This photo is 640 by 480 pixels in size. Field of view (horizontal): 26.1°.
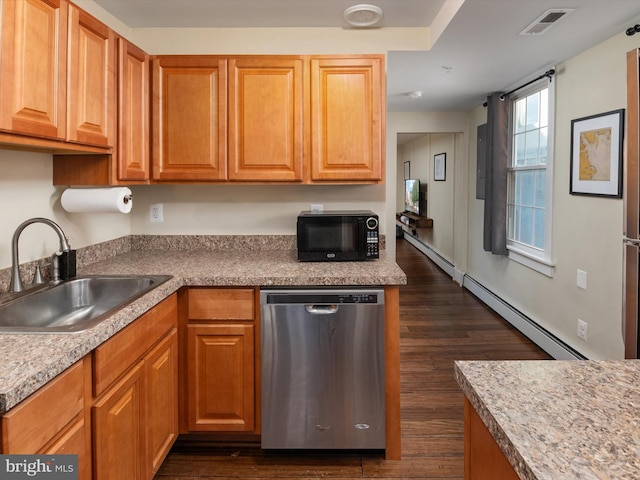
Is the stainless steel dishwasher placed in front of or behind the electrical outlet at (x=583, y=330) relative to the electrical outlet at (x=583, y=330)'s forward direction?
in front

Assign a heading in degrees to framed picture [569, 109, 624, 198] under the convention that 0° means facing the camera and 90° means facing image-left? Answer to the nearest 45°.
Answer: approximately 45°

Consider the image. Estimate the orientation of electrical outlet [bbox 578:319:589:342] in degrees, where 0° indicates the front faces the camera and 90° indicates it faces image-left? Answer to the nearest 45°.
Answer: approximately 45°

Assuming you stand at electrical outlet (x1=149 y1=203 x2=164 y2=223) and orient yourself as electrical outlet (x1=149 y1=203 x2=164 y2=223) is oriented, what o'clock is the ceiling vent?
The ceiling vent is roughly at 10 o'clock from the electrical outlet.

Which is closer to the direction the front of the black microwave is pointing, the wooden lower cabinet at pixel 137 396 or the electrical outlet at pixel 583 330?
the wooden lower cabinet

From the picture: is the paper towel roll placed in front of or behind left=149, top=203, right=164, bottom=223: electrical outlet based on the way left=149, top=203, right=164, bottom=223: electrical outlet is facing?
in front
